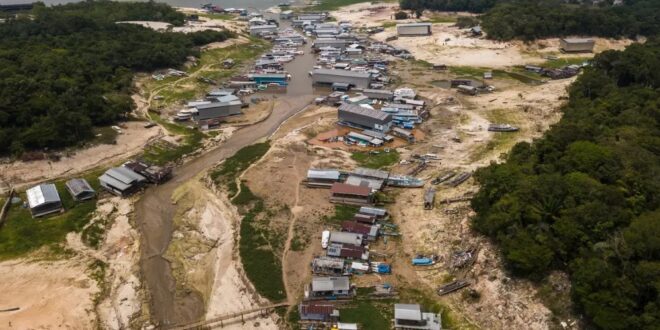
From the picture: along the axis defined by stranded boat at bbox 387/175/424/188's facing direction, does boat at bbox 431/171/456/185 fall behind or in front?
in front

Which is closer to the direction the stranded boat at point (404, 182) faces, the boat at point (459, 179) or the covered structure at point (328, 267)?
the boat

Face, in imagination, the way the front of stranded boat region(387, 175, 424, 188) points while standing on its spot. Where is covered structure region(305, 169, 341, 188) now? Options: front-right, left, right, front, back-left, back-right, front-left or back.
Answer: back

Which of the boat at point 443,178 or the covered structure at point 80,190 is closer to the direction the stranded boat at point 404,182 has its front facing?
the boat

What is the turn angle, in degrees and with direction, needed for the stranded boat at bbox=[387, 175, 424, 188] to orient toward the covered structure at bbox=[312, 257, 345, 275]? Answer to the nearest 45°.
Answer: approximately 90° to its right

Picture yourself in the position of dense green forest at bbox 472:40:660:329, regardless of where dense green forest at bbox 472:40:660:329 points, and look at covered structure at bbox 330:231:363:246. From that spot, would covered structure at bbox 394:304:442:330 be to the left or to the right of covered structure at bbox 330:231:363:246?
left

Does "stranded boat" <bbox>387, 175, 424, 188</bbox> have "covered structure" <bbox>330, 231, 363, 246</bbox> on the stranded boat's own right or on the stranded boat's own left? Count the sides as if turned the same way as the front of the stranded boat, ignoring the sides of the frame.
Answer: on the stranded boat's own right

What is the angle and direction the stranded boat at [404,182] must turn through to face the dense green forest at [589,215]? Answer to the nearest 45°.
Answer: approximately 45° to its right

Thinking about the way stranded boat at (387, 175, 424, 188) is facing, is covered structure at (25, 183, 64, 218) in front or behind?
behind

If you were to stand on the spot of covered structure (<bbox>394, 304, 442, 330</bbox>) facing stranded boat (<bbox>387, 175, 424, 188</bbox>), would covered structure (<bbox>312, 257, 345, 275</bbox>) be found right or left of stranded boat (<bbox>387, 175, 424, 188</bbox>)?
left

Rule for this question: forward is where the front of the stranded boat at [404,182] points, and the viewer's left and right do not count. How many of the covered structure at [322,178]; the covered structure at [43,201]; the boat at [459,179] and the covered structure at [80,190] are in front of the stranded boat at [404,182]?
1

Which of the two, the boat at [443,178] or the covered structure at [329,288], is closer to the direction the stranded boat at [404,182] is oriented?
the boat

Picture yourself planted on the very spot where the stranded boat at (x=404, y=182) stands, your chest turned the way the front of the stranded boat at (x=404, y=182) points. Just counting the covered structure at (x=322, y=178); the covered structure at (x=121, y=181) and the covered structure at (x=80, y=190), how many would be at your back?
3

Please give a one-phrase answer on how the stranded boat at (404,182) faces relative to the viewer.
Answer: facing to the right of the viewer

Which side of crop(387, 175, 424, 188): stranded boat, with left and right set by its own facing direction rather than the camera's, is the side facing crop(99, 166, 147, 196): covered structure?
back

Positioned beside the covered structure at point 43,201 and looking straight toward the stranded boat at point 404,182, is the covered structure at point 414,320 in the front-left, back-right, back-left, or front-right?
front-right

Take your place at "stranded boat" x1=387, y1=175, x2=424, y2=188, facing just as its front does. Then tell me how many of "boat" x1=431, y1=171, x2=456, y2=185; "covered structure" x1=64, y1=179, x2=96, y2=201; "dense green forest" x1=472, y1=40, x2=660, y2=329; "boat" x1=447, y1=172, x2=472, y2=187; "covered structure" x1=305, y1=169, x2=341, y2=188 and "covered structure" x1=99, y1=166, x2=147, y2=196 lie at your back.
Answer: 3
